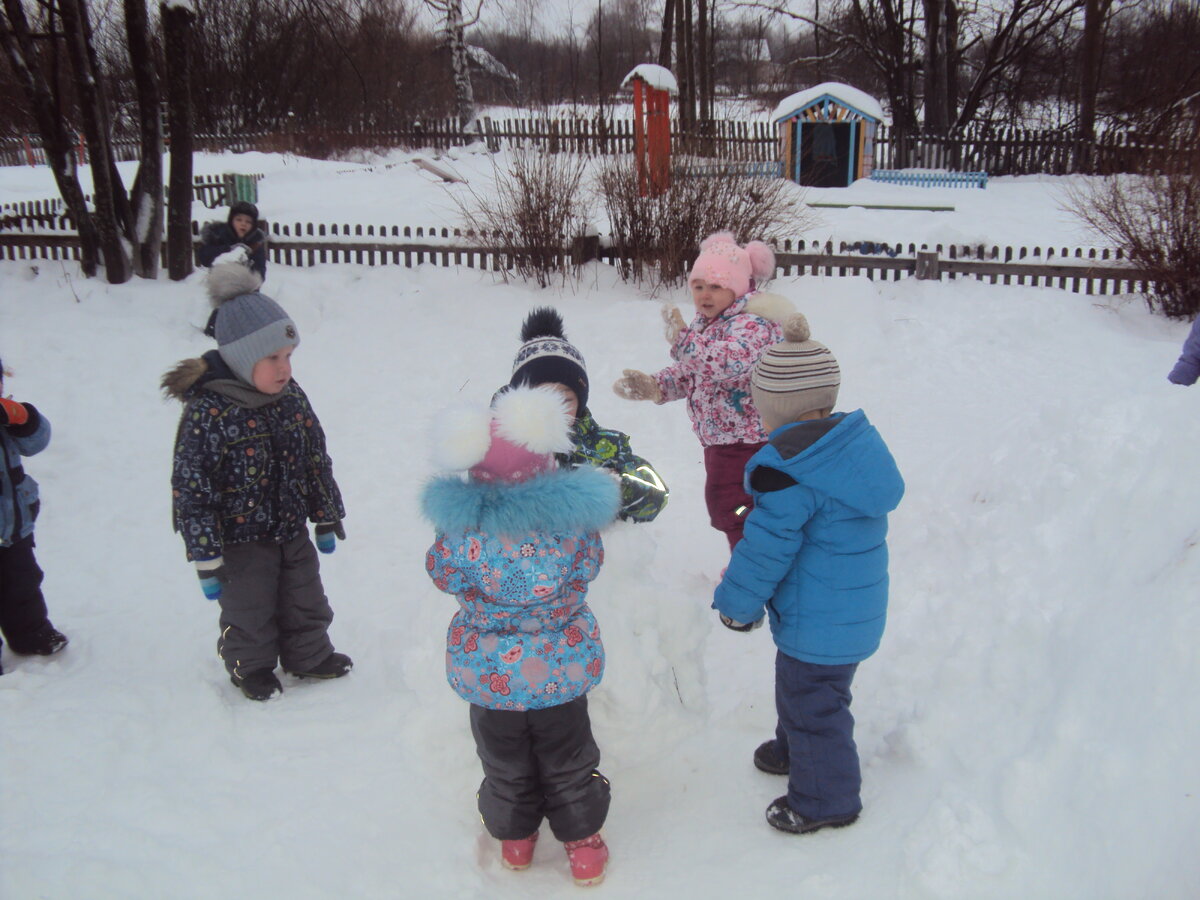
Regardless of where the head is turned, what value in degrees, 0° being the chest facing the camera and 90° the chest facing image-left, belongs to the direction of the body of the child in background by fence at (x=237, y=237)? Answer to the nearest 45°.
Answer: approximately 0°

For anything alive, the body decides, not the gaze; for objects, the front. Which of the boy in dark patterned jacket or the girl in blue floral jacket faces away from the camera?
the girl in blue floral jacket

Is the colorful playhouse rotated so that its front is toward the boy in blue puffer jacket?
yes

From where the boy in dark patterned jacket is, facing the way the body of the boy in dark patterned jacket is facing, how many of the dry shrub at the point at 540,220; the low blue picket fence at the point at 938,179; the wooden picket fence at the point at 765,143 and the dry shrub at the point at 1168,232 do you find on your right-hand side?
0

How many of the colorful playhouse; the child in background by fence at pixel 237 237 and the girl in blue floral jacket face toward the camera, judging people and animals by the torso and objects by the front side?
2

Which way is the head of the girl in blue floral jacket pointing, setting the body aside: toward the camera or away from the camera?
away from the camera

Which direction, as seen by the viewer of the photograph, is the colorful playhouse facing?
facing the viewer

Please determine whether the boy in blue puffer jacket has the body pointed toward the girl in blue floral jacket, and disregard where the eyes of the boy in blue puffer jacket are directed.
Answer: no

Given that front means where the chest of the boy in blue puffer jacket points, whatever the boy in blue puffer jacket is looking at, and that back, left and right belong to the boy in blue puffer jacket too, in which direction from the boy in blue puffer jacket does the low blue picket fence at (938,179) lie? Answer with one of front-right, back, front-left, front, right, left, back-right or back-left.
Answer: front-right

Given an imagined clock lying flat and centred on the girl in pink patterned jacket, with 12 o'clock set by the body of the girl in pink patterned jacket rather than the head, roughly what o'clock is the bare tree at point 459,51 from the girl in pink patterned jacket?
The bare tree is roughly at 4 o'clock from the girl in pink patterned jacket.

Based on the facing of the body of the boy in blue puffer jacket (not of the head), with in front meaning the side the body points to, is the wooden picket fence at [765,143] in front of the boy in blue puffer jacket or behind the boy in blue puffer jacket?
in front

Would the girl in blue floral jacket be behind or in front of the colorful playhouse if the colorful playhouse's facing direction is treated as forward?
in front

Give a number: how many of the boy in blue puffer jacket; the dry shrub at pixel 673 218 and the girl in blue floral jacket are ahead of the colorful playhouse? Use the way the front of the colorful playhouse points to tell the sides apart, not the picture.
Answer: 3

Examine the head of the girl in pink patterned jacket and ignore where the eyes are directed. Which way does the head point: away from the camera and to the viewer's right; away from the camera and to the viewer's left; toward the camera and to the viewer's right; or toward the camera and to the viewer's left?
toward the camera and to the viewer's left

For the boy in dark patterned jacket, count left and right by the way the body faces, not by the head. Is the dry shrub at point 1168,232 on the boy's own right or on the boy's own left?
on the boy's own left

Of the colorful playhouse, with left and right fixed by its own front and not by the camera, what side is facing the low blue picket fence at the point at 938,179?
left

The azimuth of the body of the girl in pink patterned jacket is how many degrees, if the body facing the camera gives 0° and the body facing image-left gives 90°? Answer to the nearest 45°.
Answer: approximately 45°

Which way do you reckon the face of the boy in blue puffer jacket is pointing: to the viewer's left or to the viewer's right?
to the viewer's left

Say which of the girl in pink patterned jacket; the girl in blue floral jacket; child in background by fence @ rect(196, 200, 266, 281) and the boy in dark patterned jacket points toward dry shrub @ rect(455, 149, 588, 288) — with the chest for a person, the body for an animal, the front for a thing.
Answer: the girl in blue floral jacket

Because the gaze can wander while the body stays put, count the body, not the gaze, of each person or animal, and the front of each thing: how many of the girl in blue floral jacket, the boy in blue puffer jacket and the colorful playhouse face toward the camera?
1

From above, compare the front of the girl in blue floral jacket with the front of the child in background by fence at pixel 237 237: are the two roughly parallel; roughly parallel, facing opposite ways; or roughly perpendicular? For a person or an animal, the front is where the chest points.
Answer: roughly parallel, facing opposite ways

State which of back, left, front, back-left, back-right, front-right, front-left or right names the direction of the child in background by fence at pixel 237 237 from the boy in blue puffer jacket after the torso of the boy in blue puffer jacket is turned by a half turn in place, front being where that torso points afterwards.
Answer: back
